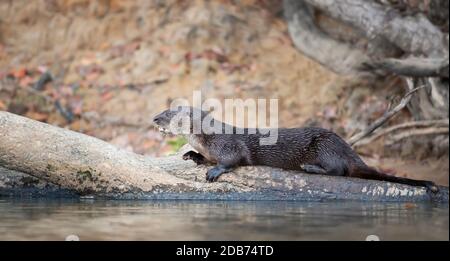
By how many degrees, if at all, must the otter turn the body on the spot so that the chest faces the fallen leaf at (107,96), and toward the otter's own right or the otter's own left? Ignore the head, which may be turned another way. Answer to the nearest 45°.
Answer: approximately 45° to the otter's own right

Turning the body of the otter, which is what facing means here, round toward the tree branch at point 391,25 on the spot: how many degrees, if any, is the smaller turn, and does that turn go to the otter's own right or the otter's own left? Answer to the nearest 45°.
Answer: approximately 135° to the otter's own right

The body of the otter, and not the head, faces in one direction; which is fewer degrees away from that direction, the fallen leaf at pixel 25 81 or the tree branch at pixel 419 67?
the fallen leaf

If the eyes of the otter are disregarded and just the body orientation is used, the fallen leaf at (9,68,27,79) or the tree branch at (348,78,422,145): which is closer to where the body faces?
the fallen leaf

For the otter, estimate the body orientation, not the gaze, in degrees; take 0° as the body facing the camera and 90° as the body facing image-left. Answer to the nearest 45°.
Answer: approximately 90°

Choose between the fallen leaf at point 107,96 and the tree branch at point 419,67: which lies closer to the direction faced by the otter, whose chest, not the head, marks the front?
the fallen leaf

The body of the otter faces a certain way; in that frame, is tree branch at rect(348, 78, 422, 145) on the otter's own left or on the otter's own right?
on the otter's own right

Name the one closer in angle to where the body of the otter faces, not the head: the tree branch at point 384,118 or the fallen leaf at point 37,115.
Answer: the fallen leaf

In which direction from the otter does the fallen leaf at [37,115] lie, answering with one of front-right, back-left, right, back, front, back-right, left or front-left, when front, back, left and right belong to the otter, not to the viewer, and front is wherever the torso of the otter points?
front-right

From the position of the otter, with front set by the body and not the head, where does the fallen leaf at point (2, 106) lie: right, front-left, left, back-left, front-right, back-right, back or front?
front-right

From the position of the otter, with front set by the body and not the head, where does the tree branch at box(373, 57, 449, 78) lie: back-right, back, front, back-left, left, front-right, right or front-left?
back-right

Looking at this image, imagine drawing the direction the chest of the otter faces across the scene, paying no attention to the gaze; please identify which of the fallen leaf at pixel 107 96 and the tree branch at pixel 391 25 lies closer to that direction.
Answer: the fallen leaf
